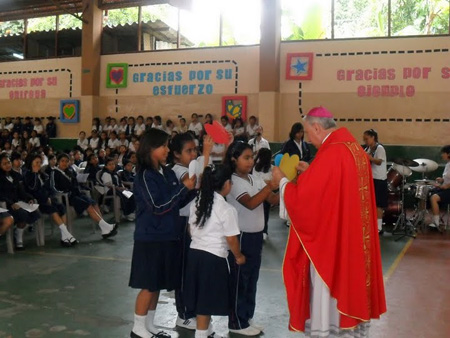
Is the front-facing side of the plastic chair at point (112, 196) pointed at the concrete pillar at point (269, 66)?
no

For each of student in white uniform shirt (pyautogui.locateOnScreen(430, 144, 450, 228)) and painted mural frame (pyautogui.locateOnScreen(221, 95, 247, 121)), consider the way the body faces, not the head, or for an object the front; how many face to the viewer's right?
0

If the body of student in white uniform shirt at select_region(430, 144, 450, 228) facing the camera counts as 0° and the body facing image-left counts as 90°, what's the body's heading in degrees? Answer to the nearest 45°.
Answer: approximately 90°

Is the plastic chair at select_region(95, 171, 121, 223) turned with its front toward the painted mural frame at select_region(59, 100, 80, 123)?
no

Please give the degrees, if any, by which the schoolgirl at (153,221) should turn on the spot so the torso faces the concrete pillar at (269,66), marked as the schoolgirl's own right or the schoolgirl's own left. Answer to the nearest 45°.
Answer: approximately 90° to the schoolgirl's own left

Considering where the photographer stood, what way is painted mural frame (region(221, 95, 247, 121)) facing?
facing the viewer

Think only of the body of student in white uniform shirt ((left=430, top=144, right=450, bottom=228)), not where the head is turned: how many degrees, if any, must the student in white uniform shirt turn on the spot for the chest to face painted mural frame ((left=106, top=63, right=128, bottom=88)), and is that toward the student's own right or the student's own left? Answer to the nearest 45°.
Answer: approximately 45° to the student's own right

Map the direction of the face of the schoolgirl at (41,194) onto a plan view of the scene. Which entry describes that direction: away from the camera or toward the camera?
toward the camera

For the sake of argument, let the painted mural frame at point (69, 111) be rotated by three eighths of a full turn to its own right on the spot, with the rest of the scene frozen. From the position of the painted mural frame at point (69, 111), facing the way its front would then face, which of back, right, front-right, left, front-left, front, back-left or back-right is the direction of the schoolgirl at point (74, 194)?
back-left

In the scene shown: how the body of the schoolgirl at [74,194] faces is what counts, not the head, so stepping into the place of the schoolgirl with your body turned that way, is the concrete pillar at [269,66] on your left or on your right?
on your left

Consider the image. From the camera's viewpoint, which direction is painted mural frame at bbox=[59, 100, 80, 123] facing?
toward the camera

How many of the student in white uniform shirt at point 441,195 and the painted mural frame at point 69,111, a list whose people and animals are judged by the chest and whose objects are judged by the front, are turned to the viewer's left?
1

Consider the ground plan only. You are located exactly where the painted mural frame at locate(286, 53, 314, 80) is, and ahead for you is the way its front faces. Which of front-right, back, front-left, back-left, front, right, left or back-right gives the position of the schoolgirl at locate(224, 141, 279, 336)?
front

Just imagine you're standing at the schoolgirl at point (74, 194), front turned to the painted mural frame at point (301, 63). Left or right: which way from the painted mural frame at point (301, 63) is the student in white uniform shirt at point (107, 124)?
left

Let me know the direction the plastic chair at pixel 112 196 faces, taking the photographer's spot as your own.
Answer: facing the viewer and to the right of the viewer

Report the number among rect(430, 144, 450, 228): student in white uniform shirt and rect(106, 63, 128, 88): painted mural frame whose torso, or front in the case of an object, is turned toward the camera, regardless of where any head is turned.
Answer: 1

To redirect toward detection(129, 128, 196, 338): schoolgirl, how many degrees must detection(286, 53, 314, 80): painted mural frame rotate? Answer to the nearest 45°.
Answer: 0° — it already faces them

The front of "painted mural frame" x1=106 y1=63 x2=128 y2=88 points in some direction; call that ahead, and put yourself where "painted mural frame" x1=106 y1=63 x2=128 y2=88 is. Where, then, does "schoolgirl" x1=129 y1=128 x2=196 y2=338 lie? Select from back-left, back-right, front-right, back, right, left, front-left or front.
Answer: front

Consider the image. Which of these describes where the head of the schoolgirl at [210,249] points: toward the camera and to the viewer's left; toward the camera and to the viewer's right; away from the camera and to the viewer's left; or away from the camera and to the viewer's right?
away from the camera and to the viewer's right
